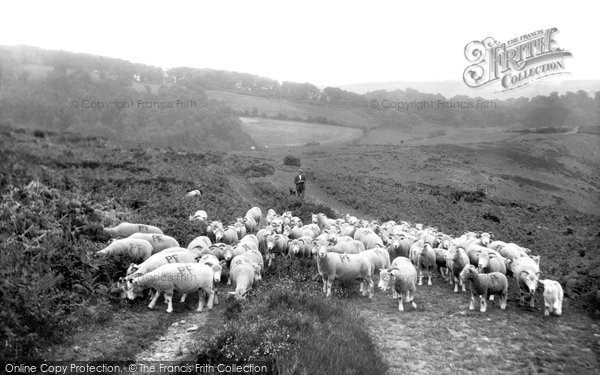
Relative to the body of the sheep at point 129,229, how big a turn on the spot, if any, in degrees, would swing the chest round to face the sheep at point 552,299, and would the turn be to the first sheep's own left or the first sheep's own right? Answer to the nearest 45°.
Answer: approximately 135° to the first sheep's own left

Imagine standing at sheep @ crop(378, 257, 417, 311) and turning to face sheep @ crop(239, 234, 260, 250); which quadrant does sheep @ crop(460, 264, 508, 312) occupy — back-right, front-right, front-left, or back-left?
back-right

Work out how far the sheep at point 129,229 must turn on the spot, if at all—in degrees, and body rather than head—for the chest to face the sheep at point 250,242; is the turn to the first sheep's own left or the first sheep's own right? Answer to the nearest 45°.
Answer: approximately 180°

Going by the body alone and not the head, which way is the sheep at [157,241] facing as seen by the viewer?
to the viewer's left

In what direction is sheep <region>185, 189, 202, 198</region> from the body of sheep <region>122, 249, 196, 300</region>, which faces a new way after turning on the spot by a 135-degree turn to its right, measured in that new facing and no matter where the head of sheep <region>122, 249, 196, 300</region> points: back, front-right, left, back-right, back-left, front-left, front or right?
front-left

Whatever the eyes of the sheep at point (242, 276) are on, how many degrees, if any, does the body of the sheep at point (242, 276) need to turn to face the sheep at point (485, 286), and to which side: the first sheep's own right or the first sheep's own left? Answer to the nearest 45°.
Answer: approximately 90° to the first sheep's own left

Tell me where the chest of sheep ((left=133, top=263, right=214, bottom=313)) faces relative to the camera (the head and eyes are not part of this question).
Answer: to the viewer's left

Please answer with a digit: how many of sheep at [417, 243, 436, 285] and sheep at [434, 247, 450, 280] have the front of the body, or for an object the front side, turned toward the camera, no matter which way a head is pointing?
2

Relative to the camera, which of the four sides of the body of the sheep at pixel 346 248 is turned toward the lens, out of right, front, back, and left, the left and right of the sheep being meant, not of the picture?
left
